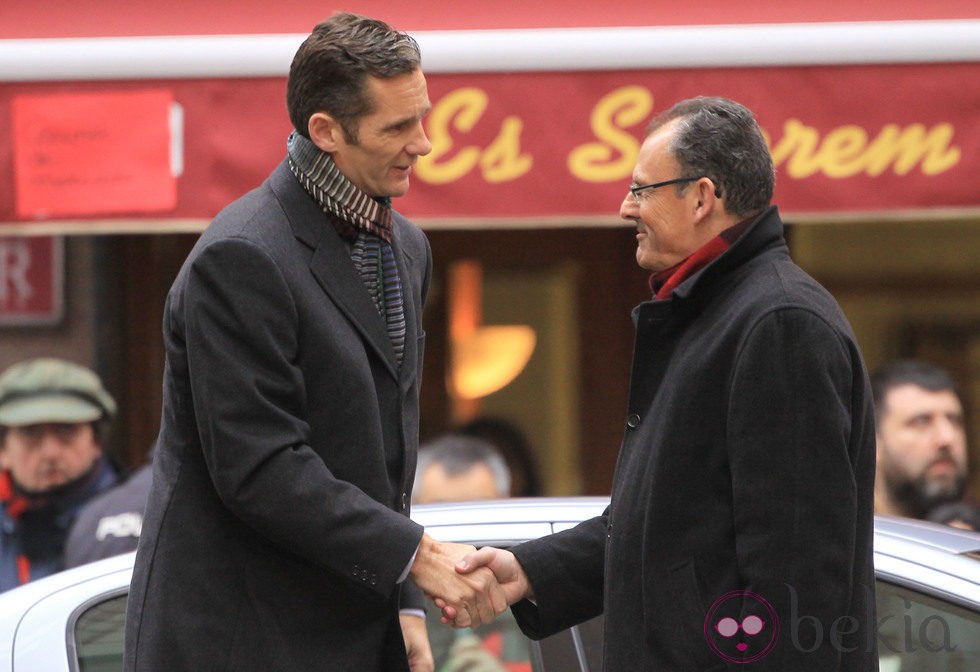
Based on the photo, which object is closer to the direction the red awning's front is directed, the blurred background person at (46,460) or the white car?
the white car

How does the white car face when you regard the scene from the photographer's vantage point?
facing to the right of the viewer

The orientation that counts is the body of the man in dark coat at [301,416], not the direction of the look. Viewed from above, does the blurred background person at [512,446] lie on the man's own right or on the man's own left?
on the man's own left

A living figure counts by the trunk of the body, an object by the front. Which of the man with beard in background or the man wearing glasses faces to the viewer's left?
the man wearing glasses

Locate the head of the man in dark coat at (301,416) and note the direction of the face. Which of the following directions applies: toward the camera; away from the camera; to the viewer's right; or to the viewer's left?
to the viewer's right

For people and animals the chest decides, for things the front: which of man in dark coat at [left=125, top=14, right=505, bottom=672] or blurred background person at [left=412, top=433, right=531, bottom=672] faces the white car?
the blurred background person

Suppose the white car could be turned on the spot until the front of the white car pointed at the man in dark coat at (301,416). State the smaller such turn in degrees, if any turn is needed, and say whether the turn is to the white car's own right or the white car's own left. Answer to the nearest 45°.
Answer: approximately 135° to the white car's own right

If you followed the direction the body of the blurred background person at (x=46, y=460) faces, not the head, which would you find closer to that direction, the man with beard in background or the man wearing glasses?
the man wearing glasses

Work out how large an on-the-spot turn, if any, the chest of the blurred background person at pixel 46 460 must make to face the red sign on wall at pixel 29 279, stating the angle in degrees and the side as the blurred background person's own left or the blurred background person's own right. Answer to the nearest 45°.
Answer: approximately 180°

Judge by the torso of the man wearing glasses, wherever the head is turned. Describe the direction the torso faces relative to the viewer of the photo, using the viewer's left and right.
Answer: facing to the left of the viewer

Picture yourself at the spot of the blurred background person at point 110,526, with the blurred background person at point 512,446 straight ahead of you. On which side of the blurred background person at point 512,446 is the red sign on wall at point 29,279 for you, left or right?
left
